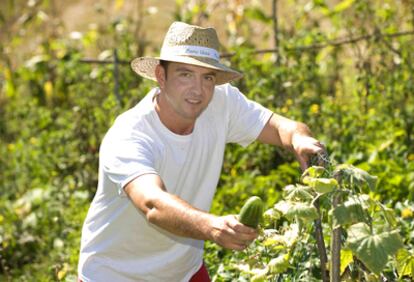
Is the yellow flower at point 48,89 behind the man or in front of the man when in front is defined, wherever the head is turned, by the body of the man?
behind

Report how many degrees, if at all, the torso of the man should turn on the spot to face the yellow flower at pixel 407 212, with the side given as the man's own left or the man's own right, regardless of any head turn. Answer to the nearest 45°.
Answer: approximately 90° to the man's own left

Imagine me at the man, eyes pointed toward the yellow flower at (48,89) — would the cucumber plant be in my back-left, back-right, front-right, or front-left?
back-right

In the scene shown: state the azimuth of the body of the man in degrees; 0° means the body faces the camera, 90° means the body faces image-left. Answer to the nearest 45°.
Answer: approximately 315°

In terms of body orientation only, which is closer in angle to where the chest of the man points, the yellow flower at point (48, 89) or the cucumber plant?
the cucumber plant

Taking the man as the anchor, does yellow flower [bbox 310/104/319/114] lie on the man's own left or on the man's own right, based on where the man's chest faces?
on the man's own left
